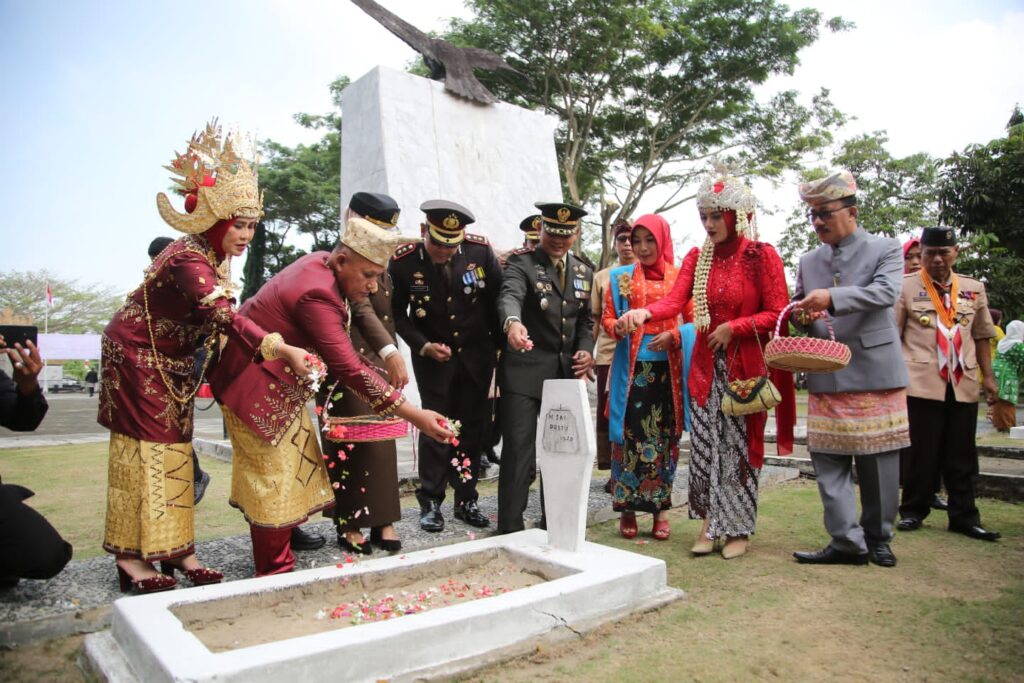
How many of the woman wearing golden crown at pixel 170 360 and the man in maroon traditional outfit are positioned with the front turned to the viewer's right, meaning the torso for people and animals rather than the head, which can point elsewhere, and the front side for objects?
2

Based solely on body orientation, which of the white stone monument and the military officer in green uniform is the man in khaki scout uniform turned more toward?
the military officer in green uniform

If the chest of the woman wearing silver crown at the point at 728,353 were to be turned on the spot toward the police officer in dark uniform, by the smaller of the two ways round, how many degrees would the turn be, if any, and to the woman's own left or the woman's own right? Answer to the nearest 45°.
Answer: approximately 45° to the woman's own right

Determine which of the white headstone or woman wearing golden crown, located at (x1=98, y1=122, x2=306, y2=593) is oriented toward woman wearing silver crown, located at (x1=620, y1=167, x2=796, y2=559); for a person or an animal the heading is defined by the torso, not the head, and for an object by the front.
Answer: woman wearing golden crown, located at (x1=98, y1=122, x2=306, y2=593)

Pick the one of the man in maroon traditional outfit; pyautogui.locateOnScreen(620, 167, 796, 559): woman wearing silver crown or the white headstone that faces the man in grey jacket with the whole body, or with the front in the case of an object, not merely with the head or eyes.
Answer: the man in maroon traditional outfit

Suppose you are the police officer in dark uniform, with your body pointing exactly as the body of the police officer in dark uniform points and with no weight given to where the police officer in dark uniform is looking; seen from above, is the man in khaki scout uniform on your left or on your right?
on your left

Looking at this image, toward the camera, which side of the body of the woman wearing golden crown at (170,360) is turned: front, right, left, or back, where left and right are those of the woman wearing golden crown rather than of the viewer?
right

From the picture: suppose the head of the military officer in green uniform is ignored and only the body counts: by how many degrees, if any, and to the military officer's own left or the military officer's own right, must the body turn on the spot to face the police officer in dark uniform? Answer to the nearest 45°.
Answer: approximately 90° to the military officer's own right

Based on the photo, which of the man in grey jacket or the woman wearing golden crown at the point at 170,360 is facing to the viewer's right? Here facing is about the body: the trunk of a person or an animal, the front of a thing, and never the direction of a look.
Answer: the woman wearing golden crown

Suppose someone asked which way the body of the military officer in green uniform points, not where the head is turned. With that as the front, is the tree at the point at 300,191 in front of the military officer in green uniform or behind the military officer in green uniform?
behind
